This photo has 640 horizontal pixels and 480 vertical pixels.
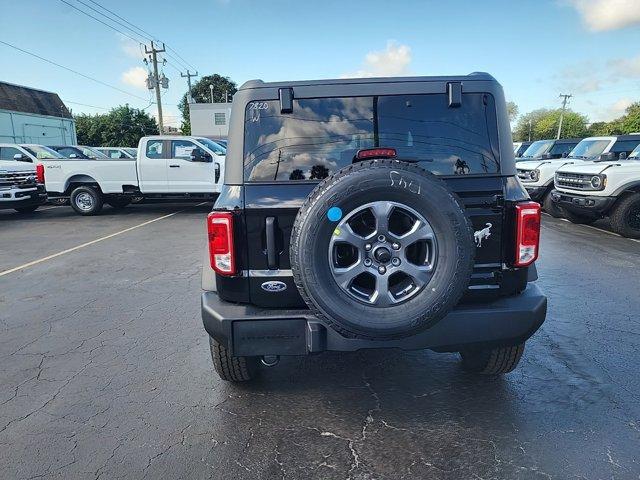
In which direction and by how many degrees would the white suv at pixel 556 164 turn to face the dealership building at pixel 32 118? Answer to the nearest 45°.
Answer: approximately 45° to its right

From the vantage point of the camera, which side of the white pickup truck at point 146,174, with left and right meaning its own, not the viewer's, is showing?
right

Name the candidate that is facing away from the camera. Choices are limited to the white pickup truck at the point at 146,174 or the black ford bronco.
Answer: the black ford bronco

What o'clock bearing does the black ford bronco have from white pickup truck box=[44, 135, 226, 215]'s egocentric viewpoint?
The black ford bronco is roughly at 3 o'clock from the white pickup truck.

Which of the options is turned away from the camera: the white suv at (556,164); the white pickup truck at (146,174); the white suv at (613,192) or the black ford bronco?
the black ford bronco

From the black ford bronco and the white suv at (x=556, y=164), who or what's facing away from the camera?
the black ford bronco

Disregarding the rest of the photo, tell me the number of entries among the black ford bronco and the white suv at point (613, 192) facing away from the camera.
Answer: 1

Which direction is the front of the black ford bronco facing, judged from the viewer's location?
facing away from the viewer

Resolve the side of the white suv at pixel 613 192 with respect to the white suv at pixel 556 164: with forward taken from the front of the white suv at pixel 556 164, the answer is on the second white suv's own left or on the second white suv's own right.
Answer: on the second white suv's own left
